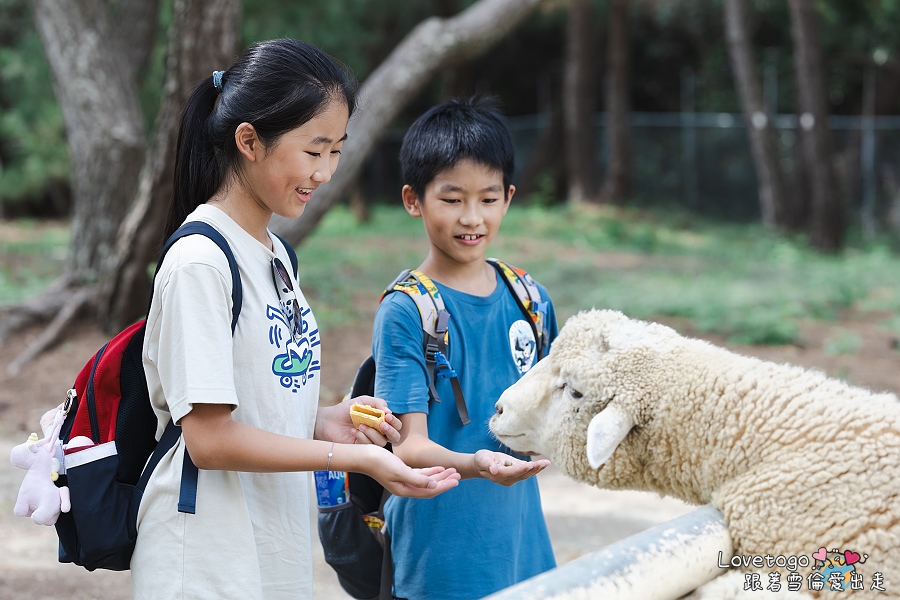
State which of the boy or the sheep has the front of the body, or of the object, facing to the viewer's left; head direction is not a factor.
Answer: the sheep

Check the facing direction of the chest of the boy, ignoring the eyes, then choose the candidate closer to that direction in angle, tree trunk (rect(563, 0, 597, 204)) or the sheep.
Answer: the sheep

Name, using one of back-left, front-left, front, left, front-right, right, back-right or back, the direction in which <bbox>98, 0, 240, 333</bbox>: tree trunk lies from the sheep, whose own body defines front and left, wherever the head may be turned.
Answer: front-right

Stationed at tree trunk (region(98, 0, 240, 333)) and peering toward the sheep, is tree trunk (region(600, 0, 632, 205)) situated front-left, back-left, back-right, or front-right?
back-left

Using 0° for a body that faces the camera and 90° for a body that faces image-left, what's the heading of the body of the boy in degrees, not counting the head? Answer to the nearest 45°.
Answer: approximately 315°

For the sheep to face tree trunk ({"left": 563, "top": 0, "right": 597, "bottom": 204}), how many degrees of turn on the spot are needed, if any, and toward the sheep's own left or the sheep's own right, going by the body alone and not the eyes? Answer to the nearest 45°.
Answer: approximately 90° to the sheep's own right

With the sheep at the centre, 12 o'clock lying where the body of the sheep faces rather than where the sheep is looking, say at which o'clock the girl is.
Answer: The girl is roughly at 11 o'clock from the sheep.

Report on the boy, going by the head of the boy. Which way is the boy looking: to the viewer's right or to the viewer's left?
to the viewer's right

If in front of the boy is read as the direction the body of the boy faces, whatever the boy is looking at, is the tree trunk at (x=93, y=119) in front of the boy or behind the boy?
behind

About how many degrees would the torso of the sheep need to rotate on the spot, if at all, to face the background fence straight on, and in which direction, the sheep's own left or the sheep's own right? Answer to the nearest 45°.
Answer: approximately 90° to the sheep's own right

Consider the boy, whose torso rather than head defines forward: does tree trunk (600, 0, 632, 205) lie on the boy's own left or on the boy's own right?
on the boy's own left

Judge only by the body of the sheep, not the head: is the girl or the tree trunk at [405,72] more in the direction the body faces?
the girl

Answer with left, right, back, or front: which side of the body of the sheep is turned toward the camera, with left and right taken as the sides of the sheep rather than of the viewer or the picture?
left

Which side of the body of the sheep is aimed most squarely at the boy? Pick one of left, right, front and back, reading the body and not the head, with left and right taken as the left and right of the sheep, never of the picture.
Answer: front

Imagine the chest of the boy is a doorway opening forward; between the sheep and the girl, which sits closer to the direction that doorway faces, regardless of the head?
the sheep

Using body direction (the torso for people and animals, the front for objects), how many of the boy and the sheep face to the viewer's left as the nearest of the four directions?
1
